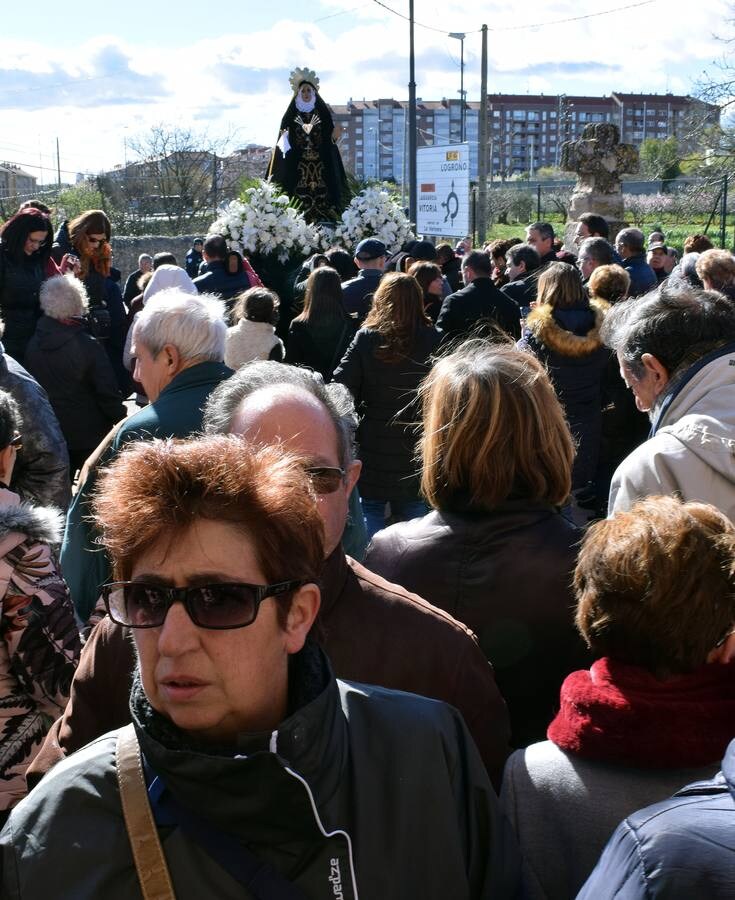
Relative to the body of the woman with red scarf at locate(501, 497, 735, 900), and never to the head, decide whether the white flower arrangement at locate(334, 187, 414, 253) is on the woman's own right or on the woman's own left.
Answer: on the woman's own left

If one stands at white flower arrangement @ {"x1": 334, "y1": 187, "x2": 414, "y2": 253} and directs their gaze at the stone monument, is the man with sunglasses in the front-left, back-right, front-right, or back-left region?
back-right

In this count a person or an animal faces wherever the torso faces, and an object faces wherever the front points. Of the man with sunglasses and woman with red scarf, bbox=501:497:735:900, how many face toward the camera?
1

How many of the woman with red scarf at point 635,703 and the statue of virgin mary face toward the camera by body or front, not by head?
1

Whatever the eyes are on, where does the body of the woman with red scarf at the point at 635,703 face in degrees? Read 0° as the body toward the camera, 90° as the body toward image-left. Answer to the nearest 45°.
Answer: approximately 225°

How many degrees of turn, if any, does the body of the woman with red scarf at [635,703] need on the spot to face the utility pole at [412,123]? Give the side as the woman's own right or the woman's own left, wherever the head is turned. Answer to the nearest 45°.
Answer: approximately 45° to the woman's own left

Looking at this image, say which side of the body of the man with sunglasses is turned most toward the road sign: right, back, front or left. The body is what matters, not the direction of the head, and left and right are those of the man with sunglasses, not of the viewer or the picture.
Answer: back

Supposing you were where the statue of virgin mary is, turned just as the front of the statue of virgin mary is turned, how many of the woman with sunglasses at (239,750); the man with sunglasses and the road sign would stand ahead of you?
2

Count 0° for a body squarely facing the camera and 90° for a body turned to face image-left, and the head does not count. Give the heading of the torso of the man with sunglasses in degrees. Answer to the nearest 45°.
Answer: approximately 0°

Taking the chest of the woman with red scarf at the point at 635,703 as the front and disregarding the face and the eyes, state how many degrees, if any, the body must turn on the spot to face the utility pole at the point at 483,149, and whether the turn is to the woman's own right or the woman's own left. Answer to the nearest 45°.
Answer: approximately 45° to the woman's own left

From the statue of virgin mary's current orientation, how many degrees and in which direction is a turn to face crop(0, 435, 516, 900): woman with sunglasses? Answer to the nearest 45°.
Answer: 0° — it already faces them

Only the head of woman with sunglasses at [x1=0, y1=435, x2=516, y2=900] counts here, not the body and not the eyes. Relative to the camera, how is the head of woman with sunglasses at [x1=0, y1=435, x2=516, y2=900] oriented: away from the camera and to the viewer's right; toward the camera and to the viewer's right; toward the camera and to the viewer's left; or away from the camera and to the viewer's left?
toward the camera and to the viewer's left

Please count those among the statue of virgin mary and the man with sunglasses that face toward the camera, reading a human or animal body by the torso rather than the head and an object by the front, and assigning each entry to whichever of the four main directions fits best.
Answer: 2
